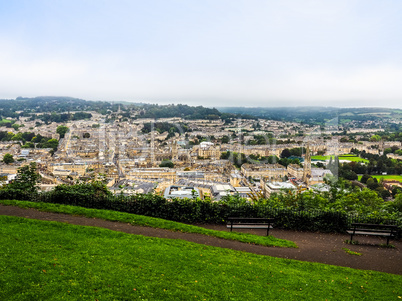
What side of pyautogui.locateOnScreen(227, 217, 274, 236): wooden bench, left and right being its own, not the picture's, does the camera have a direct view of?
back

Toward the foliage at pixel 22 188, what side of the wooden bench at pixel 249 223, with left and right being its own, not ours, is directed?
left

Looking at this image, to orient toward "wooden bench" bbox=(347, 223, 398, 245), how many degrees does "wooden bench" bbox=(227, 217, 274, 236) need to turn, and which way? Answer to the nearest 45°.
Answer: approximately 90° to its right
